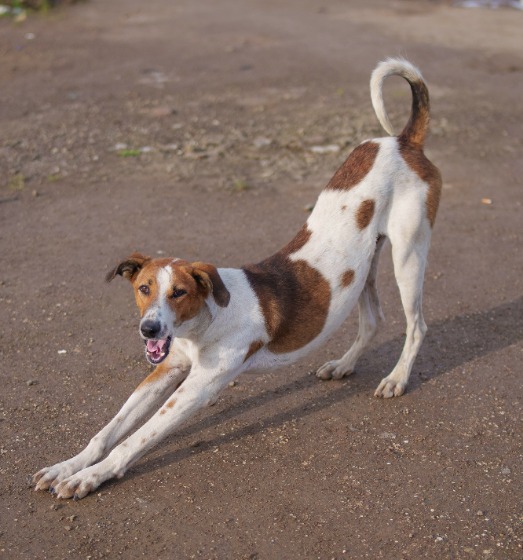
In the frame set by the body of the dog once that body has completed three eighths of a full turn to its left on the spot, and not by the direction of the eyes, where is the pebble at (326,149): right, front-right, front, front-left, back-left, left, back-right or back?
left

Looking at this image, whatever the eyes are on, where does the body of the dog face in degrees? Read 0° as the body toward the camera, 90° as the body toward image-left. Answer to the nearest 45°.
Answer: approximately 45°
